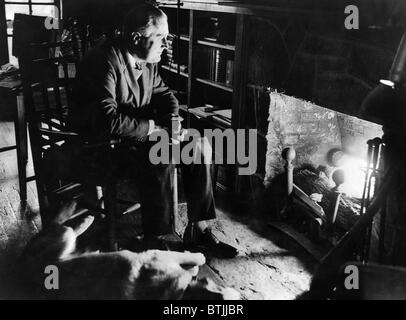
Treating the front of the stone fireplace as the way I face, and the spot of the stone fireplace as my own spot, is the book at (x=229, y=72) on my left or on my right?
on my right

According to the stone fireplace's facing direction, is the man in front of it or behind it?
in front

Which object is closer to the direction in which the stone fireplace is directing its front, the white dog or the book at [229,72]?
the white dog

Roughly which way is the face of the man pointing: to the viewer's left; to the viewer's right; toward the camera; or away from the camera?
to the viewer's right

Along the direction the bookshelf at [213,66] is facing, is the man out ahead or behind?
ahead

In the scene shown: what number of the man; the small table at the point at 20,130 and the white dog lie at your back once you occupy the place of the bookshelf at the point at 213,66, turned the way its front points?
0

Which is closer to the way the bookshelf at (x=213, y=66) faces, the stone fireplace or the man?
the man

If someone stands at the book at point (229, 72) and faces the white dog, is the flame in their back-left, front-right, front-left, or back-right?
front-left

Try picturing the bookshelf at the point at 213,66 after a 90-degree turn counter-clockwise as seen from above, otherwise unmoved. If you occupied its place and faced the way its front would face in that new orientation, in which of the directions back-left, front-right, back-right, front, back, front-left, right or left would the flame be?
front

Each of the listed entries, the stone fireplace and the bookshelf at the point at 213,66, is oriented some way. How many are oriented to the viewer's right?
0

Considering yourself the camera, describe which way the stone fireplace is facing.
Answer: facing the viewer and to the left of the viewer

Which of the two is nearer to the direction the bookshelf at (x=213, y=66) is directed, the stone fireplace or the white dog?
the white dog

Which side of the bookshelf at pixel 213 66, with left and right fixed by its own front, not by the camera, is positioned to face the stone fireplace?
left
